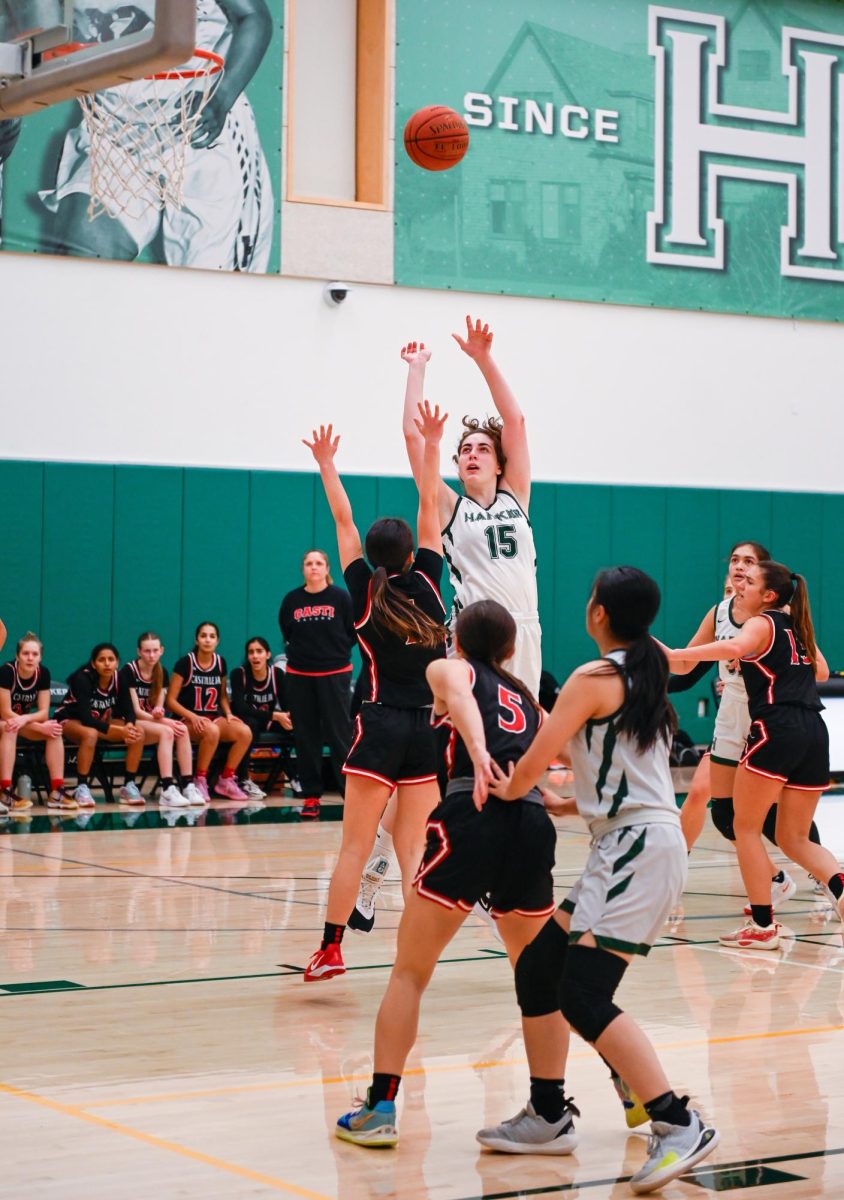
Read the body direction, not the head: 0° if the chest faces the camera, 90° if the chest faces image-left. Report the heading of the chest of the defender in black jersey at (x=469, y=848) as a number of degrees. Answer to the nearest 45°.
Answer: approximately 135°

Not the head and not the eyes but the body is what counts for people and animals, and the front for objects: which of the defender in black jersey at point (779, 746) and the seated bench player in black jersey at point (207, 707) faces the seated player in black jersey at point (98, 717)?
the defender in black jersey at point (779, 746)

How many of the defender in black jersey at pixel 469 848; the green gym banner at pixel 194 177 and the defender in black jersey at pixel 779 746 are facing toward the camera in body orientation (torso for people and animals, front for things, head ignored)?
1

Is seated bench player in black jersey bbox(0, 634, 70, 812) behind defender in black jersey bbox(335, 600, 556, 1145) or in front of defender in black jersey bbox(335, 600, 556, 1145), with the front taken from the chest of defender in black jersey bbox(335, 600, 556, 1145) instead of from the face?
in front

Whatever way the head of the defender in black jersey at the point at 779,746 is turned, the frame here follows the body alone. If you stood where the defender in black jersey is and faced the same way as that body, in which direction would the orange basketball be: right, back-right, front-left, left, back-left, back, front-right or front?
front

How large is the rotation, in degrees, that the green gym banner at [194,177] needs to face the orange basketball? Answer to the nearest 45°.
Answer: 0° — it already faces it

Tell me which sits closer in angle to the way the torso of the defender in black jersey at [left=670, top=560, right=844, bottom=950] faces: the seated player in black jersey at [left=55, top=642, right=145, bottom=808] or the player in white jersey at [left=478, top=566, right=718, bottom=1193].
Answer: the seated player in black jersey

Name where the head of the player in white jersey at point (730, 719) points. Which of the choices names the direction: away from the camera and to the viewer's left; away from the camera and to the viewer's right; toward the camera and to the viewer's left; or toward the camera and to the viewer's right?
toward the camera and to the viewer's left

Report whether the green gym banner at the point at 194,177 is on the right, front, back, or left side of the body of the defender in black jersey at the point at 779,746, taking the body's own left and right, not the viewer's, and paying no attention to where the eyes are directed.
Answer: front

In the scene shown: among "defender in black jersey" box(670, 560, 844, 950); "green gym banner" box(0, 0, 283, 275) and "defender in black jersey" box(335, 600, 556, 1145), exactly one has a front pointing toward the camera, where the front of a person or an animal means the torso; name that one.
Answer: the green gym banner

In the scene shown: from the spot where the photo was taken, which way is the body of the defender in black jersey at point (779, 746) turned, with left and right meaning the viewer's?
facing away from the viewer and to the left of the viewer

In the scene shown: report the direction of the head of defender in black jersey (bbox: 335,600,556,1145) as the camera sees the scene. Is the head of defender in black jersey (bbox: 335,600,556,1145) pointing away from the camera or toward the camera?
away from the camera

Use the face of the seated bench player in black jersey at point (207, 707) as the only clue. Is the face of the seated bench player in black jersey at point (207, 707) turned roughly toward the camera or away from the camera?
toward the camera

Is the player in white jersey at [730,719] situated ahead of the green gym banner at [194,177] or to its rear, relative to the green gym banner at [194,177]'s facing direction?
ahead

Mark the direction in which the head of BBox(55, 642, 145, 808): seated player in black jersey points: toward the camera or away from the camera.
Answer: toward the camera

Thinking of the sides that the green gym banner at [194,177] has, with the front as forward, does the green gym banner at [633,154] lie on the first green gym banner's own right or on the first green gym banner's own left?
on the first green gym banner's own left

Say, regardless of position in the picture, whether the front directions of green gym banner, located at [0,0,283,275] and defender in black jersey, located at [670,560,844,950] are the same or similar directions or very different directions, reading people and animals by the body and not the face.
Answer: very different directions
